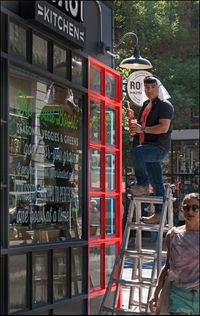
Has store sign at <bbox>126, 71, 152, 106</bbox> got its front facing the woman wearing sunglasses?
yes

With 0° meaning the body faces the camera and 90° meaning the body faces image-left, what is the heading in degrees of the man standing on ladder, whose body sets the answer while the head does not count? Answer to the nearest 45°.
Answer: approximately 45°

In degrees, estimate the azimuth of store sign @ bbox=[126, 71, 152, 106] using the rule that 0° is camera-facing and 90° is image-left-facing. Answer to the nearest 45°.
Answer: approximately 0°

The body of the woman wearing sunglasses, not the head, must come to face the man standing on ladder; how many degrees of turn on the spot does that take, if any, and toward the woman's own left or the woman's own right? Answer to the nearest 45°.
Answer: approximately 180°

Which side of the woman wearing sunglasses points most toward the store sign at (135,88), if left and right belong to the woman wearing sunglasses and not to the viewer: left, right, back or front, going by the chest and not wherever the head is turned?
back
